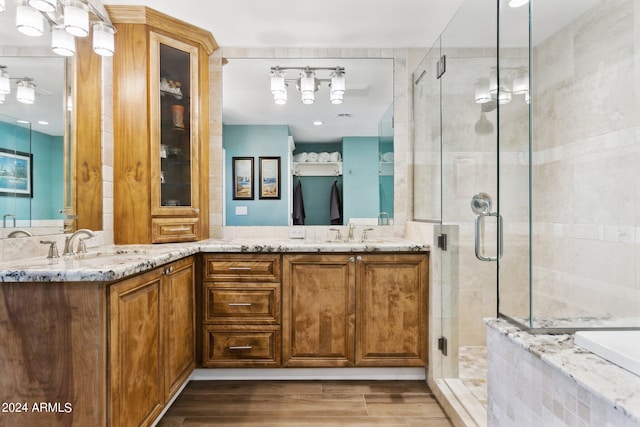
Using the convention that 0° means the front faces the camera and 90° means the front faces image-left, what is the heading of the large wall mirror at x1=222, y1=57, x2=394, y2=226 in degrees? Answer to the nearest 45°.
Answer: approximately 0°

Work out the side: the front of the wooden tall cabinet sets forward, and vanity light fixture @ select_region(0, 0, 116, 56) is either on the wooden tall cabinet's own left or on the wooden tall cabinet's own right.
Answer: on the wooden tall cabinet's own right

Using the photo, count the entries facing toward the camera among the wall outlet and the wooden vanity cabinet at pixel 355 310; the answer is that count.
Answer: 2

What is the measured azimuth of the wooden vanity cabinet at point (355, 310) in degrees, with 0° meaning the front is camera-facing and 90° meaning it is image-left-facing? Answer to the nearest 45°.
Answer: approximately 0°

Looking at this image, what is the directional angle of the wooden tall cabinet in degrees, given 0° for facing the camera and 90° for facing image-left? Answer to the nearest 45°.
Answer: approximately 315°
